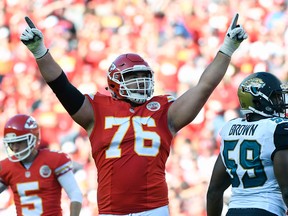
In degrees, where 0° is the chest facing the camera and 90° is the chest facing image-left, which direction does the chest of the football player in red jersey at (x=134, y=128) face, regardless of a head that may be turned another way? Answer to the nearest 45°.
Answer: approximately 0°
